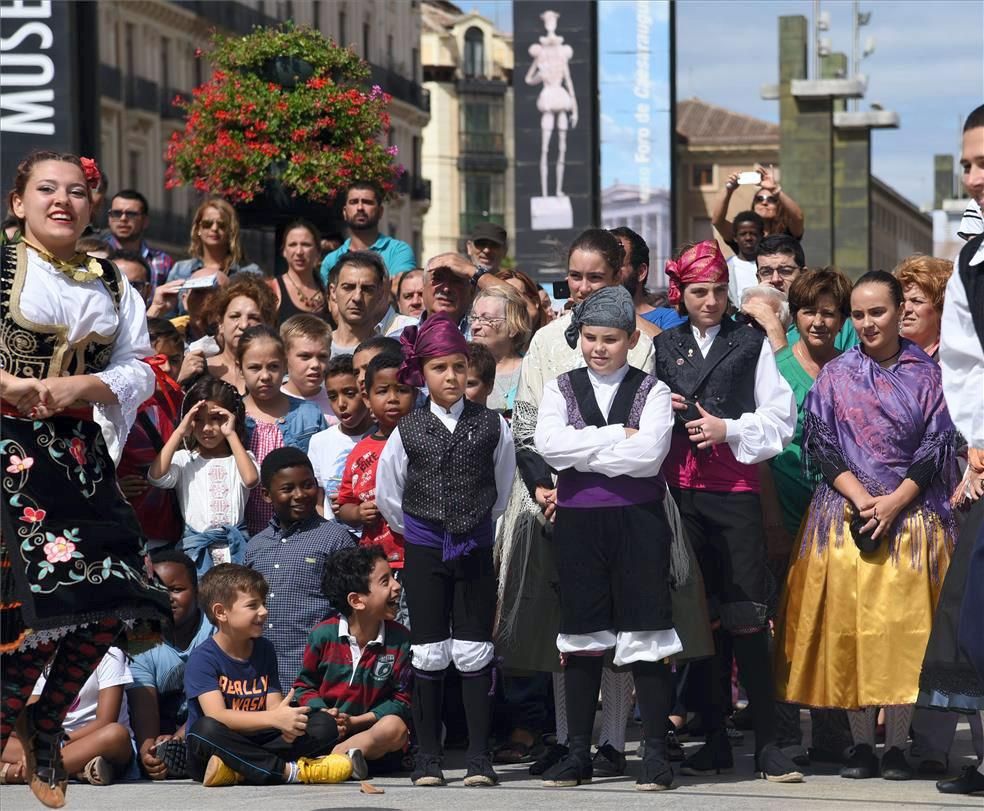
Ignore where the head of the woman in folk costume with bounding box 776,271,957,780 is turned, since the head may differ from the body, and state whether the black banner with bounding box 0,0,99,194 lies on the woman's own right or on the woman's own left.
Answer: on the woman's own right

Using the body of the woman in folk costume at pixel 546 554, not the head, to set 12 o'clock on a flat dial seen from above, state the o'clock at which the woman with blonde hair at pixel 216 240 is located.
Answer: The woman with blonde hair is roughly at 5 o'clock from the woman in folk costume.

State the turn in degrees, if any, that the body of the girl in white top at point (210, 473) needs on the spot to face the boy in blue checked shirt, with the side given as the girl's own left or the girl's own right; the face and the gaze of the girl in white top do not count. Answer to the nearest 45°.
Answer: approximately 45° to the girl's own left

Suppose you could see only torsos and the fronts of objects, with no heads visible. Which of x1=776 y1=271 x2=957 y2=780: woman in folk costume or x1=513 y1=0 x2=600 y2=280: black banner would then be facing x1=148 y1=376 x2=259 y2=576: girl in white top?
the black banner

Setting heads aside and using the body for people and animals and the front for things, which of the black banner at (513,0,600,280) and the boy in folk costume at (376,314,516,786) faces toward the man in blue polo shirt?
the black banner

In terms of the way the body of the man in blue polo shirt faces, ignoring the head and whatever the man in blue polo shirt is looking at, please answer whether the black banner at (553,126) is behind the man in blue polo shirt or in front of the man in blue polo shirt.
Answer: behind

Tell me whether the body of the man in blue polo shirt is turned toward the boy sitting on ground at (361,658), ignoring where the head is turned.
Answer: yes
